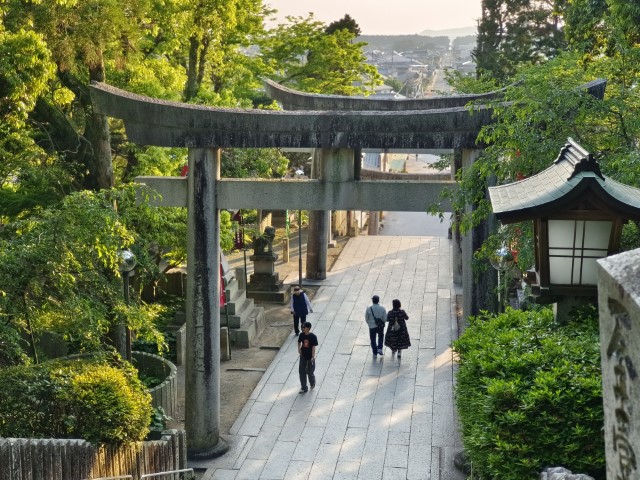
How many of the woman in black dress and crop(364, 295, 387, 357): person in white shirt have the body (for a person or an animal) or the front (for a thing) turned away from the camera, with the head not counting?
2

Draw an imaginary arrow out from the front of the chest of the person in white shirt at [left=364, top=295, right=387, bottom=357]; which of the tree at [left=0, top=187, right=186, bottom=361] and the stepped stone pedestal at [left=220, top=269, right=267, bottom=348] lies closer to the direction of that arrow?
the stepped stone pedestal

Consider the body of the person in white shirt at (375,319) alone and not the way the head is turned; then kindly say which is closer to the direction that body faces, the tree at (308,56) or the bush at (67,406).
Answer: the tree

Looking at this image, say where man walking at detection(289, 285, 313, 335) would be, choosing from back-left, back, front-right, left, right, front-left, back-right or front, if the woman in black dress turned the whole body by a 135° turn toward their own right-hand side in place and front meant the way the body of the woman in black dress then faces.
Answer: back

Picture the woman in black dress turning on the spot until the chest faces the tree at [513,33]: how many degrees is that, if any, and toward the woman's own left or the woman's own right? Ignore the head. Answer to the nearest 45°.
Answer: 0° — they already face it

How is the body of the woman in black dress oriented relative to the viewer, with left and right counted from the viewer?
facing away from the viewer

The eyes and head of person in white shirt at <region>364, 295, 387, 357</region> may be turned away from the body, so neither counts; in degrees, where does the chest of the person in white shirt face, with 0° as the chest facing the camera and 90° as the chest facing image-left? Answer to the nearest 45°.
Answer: approximately 180°

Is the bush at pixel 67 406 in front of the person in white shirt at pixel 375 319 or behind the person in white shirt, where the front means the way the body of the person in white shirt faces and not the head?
behind

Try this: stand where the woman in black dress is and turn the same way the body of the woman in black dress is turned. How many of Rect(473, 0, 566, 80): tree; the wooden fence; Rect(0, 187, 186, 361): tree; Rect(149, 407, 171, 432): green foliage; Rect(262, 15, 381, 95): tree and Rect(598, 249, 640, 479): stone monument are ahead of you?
2

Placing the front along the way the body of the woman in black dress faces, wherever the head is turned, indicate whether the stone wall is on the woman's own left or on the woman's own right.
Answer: on the woman's own left

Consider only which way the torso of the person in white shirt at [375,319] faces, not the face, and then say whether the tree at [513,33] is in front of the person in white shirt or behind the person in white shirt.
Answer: in front

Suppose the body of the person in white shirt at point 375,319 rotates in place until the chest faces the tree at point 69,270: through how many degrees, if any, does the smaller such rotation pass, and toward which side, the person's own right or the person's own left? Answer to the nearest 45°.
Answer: approximately 135° to the person's own left
